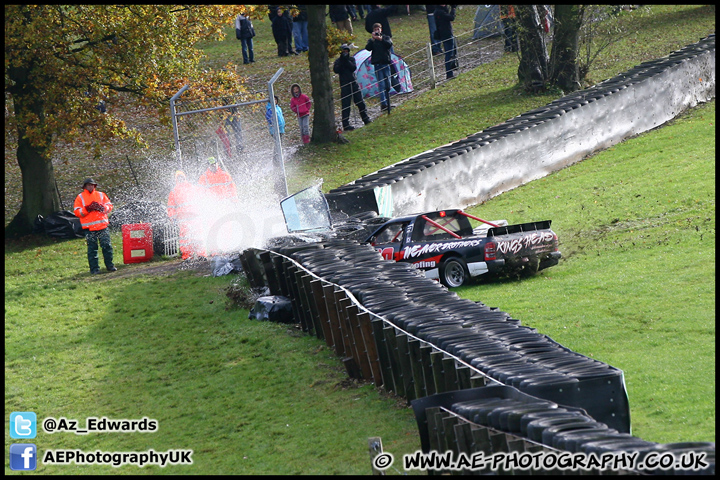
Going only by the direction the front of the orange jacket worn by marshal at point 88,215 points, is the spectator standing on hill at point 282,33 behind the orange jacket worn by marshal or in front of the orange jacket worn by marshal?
behind

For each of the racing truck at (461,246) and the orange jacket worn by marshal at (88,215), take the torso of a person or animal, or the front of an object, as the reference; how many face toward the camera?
1

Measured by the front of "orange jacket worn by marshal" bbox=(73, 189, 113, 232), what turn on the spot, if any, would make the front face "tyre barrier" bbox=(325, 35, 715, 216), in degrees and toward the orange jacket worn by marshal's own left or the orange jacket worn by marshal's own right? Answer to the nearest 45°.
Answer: approximately 90° to the orange jacket worn by marshal's own left

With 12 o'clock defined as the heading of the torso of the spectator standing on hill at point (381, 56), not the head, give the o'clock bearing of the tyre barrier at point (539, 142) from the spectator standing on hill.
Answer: The tyre barrier is roughly at 11 o'clock from the spectator standing on hill.

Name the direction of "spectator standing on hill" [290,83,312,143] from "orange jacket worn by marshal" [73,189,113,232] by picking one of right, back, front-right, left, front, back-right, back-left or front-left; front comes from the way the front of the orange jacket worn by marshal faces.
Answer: back-left

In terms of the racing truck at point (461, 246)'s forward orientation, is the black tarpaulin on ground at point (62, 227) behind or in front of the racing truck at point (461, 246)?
in front

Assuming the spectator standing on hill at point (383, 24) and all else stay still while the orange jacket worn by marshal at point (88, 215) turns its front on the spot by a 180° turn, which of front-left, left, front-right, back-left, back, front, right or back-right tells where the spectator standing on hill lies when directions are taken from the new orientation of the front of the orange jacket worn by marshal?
front-right

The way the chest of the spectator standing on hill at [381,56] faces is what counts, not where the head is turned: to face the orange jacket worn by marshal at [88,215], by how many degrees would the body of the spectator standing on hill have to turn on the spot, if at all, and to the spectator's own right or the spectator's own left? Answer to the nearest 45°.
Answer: approximately 45° to the spectator's own right

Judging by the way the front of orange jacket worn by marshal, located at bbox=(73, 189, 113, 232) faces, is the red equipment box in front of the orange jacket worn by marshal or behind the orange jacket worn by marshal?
behind

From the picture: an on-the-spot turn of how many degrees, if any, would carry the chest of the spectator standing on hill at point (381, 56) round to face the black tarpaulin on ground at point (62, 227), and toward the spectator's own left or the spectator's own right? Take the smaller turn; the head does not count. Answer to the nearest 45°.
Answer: approximately 45° to the spectator's own right

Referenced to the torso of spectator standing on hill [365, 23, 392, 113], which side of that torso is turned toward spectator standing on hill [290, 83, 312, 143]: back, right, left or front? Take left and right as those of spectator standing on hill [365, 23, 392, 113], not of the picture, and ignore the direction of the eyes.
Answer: right

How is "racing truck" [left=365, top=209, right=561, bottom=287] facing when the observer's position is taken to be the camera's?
facing away from the viewer and to the left of the viewer

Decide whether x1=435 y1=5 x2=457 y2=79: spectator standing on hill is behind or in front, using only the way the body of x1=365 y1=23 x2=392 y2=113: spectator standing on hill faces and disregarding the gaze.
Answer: behind

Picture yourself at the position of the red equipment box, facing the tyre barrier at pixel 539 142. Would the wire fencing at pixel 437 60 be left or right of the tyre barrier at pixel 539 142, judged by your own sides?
left

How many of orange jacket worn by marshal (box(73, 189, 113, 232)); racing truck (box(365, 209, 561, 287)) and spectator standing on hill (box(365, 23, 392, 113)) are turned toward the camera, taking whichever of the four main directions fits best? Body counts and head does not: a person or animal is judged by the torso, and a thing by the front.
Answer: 2
